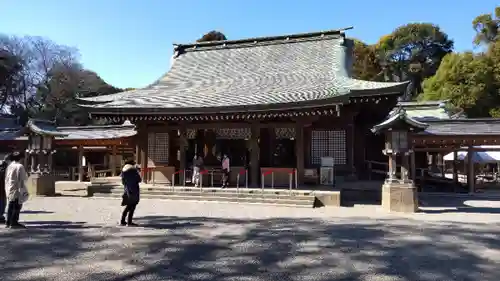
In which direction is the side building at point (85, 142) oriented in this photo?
toward the camera

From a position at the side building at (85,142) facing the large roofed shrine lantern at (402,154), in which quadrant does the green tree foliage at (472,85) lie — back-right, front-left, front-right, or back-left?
front-left

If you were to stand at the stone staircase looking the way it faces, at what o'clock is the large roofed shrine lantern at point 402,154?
The large roofed shrine lantern is roughly at 10 o'clock from the stone staircase.

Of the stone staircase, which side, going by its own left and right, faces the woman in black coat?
front

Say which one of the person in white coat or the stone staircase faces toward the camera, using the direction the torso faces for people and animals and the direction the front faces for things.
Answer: the stone staircase

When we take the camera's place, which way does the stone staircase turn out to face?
facing the viewer

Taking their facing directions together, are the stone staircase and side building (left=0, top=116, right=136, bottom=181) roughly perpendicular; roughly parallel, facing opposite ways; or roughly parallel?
roughly parallel

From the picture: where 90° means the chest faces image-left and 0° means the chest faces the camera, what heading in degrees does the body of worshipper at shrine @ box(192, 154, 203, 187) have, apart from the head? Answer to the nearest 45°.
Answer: approximately 180°

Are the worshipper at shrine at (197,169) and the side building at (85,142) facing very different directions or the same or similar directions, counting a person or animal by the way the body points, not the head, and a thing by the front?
very different directions

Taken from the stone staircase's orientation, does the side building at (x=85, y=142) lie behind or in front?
behind

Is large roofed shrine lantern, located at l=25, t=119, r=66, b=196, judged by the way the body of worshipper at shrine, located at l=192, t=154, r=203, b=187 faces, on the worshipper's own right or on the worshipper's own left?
on the worshipper's own left

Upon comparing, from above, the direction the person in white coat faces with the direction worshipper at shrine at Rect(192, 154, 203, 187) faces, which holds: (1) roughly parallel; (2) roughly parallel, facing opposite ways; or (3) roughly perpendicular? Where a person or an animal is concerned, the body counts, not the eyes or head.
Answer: roughly parallel

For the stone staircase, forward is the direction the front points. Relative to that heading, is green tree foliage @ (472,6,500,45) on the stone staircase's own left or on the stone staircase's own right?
on the stone staircase's own left

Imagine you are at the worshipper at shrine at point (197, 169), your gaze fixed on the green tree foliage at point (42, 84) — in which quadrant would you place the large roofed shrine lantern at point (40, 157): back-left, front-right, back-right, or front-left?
front-left
